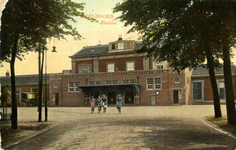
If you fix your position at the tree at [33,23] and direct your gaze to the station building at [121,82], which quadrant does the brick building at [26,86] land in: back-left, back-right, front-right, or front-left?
front-left

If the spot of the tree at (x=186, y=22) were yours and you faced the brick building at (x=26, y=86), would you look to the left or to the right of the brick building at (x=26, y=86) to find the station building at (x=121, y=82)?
right

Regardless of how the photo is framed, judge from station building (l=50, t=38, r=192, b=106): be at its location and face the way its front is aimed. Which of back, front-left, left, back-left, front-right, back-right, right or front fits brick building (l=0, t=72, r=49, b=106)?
front-right

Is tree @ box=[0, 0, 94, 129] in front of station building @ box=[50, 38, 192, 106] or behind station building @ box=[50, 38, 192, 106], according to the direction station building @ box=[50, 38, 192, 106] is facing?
in front

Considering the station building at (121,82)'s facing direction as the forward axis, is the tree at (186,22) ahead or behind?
ahead

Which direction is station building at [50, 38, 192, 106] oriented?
toward the camera
